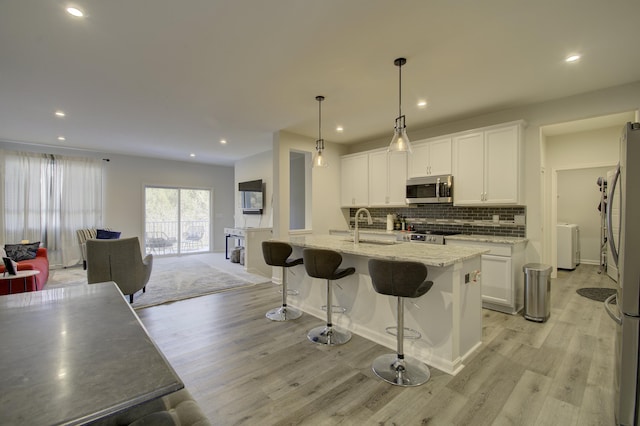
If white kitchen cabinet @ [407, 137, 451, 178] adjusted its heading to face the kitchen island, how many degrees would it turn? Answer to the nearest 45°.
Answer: approximately 45° to its left

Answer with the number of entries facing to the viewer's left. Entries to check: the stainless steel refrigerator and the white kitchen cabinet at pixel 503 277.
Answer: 1

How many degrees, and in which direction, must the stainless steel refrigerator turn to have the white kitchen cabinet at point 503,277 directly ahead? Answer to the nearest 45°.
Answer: approximately 45° to its right

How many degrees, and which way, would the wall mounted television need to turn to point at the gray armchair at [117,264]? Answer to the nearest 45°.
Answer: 0° — it already faces it

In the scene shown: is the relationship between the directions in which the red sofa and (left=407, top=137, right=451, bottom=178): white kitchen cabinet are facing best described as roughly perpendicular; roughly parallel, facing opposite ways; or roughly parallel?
roughly perpendicular

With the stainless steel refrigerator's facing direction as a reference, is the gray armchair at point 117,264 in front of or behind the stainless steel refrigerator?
in front

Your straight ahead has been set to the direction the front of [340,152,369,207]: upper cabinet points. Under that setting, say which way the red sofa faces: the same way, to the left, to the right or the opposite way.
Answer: to the left

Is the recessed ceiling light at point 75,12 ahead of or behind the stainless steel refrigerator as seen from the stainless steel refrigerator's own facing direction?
ahead

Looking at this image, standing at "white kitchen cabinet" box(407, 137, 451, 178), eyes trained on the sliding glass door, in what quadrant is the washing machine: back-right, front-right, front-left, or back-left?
back-right

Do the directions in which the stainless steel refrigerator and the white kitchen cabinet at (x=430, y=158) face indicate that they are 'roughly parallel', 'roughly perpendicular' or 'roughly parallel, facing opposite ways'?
roughly perpendicular

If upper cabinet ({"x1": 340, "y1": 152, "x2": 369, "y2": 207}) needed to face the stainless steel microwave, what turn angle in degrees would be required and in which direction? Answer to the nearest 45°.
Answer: approximately 90° to its left

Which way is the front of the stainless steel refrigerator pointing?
to the viewer's left

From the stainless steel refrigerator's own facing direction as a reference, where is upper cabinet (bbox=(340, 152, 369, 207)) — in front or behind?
in front

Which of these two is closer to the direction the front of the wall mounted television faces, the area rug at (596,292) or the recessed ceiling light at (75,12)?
the recessed ceiling light
